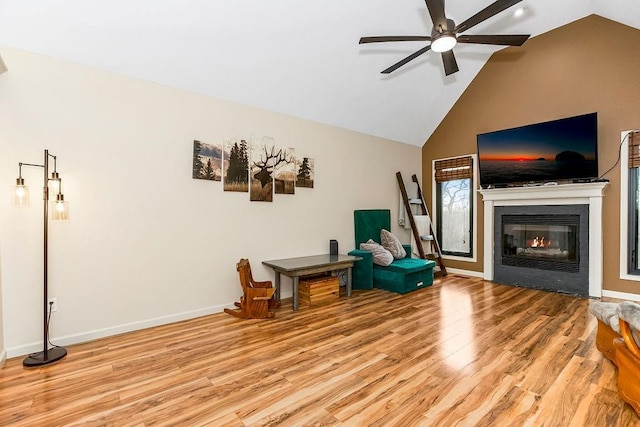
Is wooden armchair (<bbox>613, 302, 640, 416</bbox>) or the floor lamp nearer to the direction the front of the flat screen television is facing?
the floor lamp

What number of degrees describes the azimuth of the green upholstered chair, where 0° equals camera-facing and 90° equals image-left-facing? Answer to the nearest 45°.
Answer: approximately 315°

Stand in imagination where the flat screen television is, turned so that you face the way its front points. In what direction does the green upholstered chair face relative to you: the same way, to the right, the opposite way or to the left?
to the left

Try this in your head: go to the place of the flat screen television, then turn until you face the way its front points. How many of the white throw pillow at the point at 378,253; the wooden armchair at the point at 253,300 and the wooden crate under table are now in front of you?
3

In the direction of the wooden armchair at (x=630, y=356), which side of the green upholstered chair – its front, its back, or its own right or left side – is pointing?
front

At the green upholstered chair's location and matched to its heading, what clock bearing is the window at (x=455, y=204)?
The window is roughly at 9 o'clock from the green upholstered chair.

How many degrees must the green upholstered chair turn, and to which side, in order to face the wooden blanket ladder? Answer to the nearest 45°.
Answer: approximately 90° to its left

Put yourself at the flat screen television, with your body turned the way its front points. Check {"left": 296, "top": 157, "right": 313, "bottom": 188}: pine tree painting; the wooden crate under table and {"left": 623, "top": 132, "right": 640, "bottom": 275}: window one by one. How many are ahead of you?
2

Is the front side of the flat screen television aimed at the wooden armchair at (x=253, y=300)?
yes

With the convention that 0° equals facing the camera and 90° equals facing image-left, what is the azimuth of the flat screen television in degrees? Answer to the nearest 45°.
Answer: approximately 45°

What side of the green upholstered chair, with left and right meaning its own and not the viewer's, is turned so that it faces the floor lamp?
right
